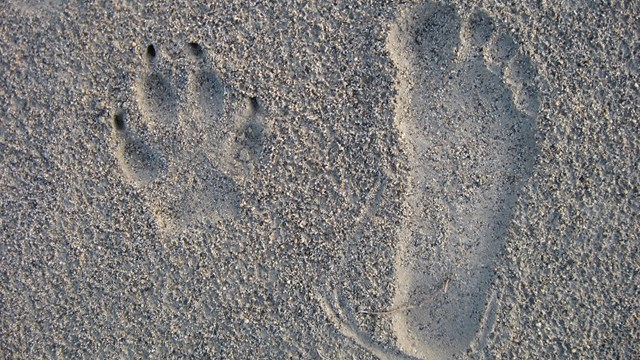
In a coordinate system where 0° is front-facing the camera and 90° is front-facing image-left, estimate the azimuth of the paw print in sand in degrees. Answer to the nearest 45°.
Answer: approximately 180°

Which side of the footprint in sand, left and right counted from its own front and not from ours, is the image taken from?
back

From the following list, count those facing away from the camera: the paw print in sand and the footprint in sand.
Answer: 2
